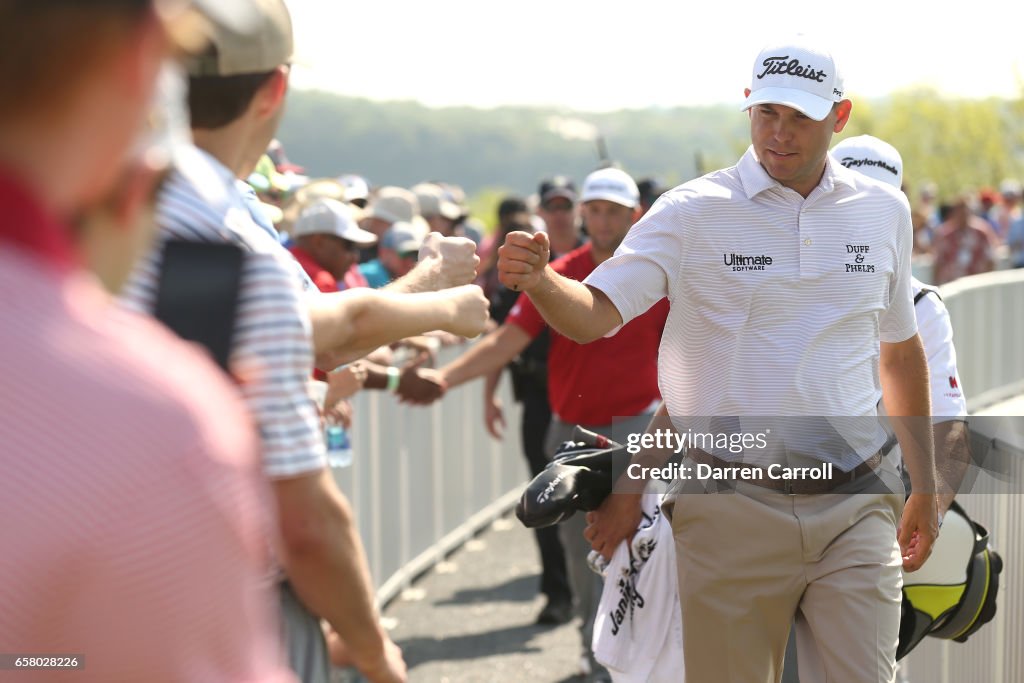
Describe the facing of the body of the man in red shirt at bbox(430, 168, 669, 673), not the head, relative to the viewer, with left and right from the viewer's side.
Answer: facing the viewer

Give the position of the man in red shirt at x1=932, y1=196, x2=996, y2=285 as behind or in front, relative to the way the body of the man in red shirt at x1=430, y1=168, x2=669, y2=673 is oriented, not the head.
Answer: behind

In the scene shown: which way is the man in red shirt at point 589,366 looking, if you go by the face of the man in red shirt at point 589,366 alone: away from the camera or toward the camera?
toward the camera

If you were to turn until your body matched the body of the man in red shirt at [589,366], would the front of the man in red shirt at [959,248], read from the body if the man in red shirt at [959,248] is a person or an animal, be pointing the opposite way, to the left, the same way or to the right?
the same way

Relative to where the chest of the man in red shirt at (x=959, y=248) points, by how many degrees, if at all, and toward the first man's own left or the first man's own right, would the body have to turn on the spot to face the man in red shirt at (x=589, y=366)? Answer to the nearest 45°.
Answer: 0° — they already face them

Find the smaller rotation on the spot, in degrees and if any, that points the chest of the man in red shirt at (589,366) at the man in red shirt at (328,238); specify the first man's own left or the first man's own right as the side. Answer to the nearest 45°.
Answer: approximately 90° to the first man's own right

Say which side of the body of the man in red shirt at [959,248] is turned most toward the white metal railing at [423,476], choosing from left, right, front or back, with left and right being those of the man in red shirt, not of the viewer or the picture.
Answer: front

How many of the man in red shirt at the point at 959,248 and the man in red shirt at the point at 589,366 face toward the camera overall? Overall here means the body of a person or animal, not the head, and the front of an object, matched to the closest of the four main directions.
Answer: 2

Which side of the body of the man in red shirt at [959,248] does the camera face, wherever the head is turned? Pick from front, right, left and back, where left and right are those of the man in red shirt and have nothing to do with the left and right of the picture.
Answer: front
